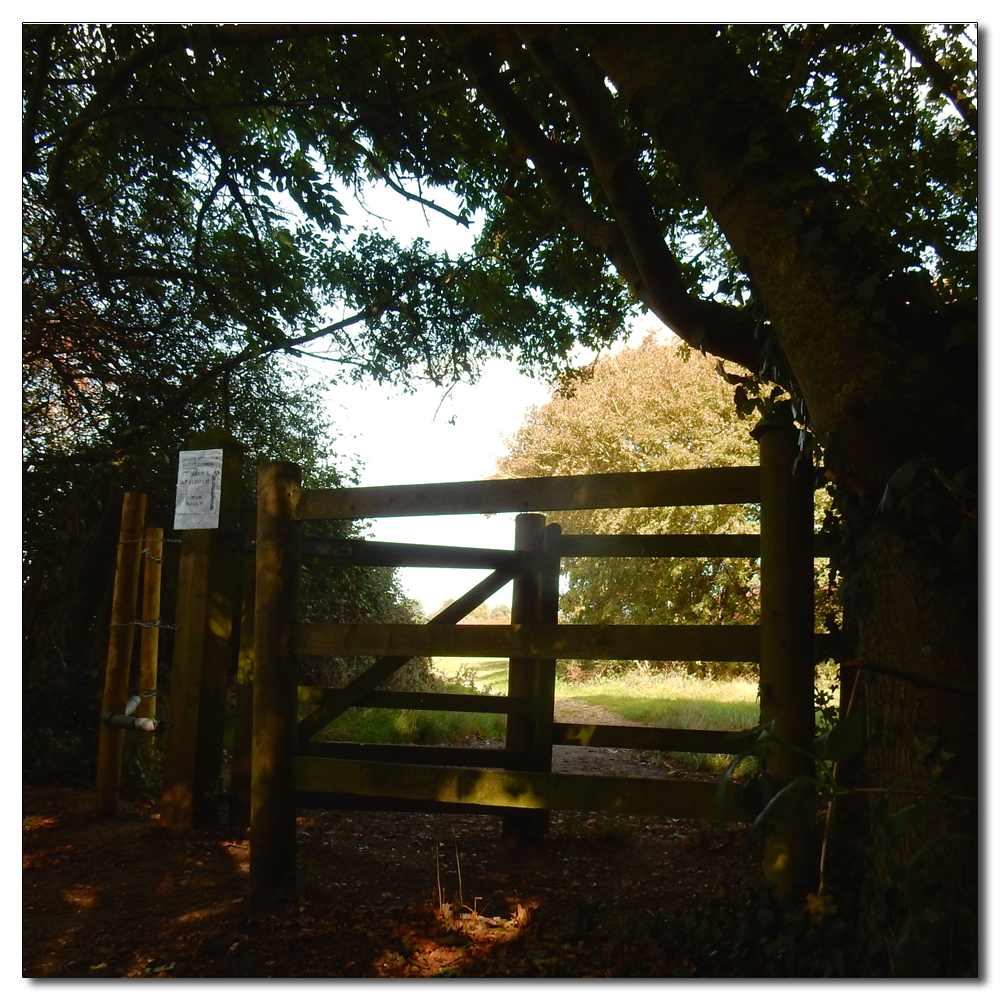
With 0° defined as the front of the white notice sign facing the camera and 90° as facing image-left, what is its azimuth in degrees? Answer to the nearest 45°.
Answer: approximately 0°

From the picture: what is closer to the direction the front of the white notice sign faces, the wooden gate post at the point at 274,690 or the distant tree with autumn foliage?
the wooden gate post

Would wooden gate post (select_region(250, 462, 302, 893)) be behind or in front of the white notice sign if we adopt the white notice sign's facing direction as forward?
in front

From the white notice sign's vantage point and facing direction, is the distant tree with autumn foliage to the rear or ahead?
to the rear
